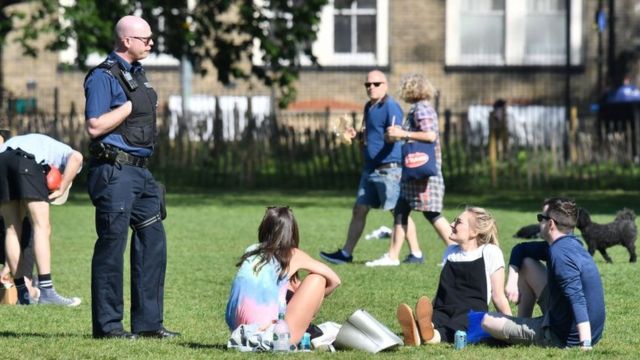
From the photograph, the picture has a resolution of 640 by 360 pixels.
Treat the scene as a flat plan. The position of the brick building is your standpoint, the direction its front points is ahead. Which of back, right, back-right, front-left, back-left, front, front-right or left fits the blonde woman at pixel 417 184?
front

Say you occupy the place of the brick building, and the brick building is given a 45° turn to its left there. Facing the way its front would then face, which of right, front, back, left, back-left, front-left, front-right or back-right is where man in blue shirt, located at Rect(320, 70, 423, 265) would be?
front-right

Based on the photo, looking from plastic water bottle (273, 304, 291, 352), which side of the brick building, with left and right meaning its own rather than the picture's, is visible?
front

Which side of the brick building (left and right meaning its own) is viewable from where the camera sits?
front

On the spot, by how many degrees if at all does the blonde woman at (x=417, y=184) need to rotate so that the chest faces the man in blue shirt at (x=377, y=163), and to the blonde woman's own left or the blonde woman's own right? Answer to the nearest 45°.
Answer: approximately 45° to the blonde woman's own right

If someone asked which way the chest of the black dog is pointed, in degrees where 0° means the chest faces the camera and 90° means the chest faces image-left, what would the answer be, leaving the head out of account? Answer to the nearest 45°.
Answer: approximately 90°

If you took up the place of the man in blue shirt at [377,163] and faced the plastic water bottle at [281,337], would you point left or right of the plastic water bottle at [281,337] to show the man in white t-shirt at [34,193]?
right

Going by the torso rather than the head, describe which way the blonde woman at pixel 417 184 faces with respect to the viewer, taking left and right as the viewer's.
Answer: facing to the left of the viewer

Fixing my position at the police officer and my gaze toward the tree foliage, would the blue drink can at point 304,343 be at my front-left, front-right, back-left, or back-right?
back-right

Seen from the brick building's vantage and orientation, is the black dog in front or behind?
in front

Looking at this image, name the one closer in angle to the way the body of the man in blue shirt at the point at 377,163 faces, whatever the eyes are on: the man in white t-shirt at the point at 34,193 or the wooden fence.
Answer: the man in white t-shirt

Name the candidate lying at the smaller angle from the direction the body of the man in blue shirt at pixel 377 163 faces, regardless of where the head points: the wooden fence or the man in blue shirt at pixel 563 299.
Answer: the man in blue shirt

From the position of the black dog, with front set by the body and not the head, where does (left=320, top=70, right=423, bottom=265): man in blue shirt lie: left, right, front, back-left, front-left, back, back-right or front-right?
front

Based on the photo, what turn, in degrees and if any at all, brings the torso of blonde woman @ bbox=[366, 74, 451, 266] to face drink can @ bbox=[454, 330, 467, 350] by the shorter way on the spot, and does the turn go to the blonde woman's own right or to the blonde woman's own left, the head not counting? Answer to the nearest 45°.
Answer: approximately 90° to the blonde woman's own left

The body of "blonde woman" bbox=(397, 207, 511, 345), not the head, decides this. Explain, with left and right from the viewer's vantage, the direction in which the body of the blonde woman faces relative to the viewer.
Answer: facing the viewer and to the left of the viewer

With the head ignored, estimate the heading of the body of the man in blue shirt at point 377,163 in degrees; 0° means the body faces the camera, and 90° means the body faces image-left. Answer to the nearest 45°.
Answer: approximately 45°

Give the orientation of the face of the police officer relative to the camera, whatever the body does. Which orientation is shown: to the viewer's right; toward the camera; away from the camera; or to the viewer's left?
to the viewer's right
